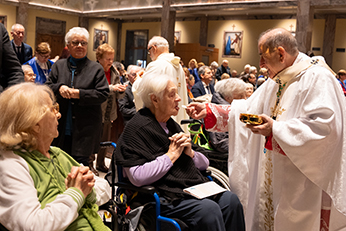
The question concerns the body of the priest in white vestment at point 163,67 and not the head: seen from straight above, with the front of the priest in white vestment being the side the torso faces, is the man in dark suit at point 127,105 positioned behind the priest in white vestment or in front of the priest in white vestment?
in front

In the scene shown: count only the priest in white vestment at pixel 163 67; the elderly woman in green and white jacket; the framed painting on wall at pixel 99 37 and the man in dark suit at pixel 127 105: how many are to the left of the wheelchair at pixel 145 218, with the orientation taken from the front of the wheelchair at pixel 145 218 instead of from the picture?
3

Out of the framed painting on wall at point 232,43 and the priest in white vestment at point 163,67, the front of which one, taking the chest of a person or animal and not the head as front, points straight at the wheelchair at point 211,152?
the framed painting on wall

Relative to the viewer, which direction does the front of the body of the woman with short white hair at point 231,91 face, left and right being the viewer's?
facing to the right of the viewer

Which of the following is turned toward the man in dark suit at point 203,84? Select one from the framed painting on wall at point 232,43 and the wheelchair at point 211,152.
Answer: the framed painting on wall

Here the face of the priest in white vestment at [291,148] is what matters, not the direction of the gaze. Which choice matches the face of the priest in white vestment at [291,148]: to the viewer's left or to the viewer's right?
to the viewer's left

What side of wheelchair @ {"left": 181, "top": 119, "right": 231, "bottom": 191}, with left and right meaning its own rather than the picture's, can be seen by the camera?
right

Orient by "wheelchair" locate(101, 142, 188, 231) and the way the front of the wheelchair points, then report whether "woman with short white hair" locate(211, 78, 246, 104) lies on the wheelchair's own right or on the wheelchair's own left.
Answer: on the wheelchair's own left

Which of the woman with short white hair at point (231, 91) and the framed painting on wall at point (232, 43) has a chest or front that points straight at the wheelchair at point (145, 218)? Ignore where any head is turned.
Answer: the framed painting on wall

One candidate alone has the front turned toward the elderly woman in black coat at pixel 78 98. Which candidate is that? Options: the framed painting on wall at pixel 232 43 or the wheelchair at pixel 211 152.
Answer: the framed painting on wall

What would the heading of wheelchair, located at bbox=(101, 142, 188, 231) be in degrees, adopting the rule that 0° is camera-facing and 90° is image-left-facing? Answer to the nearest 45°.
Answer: approximately 270°

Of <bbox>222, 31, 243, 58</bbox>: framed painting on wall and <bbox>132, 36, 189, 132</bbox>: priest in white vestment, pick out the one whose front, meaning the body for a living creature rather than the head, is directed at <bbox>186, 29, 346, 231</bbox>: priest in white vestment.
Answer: the framed painting on wall

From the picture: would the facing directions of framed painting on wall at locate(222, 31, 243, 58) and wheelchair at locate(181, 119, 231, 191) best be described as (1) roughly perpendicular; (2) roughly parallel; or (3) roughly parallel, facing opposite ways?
roughly perpendicular
